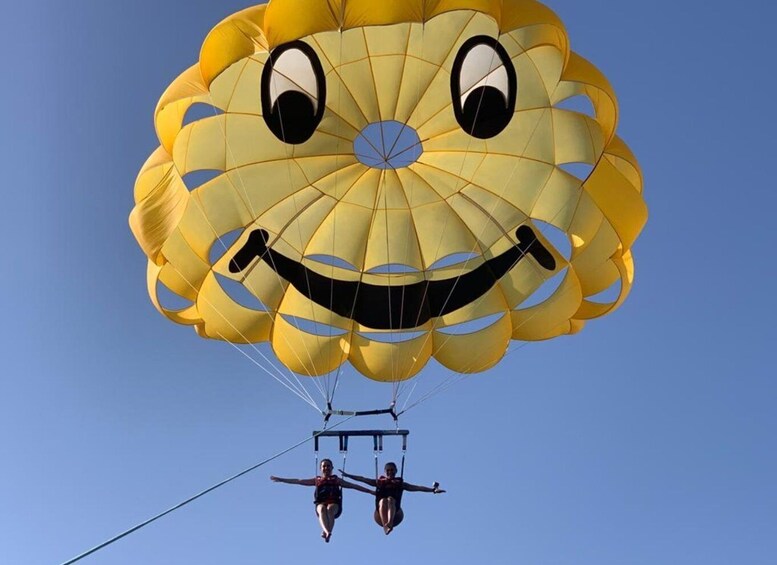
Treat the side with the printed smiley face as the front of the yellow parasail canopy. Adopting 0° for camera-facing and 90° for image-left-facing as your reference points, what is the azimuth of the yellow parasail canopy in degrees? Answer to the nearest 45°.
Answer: approximately 0°

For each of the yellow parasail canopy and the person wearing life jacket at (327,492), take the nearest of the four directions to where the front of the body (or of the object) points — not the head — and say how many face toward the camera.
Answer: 2

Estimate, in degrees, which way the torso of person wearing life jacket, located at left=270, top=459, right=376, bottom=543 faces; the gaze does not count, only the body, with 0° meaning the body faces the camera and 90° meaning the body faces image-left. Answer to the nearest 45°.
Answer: approximately 0°

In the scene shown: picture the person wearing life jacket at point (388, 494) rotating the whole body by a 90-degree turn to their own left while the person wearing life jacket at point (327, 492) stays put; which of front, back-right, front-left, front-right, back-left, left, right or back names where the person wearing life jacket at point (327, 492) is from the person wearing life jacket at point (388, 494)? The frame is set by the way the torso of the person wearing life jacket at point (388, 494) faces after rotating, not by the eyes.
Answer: back

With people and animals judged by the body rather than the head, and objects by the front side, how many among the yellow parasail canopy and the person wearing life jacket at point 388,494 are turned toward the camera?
2
